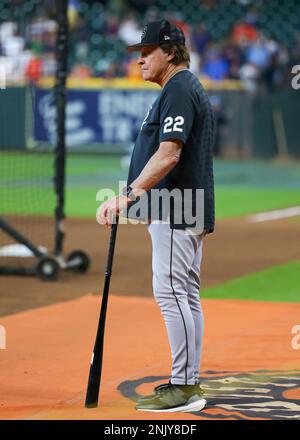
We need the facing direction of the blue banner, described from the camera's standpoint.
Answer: facing the viewer

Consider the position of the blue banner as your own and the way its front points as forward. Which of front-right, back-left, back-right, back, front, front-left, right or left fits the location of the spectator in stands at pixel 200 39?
left

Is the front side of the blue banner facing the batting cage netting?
yes

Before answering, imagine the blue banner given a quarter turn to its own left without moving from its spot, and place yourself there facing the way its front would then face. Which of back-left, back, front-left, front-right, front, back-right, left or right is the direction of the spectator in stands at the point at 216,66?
front
